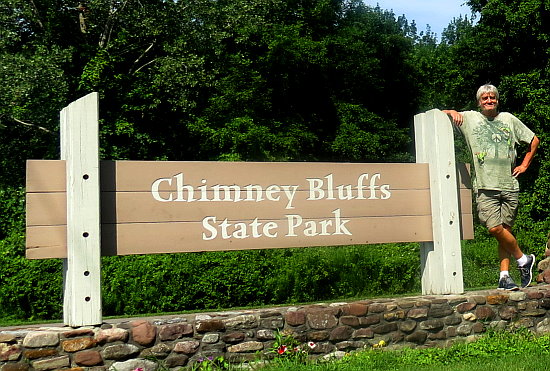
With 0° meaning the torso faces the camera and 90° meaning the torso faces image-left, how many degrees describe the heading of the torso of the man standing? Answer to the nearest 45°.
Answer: approximately 0°

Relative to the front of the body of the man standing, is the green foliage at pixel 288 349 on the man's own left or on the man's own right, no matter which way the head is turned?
on the man's own right

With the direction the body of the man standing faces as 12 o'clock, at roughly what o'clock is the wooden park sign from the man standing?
The wooden park sign is roughly at 2 o'clock from the man standing.

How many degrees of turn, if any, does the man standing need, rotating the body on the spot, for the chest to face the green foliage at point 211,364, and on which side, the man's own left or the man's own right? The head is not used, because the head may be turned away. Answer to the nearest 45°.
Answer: approximately 45° to the man's own right
